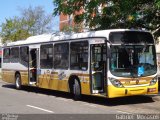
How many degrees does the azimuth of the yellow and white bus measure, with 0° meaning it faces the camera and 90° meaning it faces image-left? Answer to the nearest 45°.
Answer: approximately 315°
